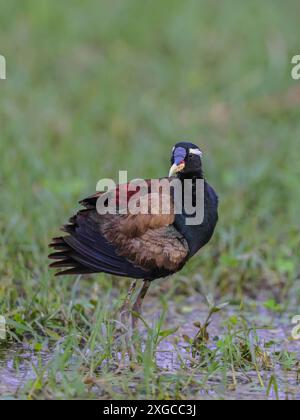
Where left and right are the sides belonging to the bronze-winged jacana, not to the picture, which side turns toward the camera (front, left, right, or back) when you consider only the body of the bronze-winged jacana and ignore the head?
right
